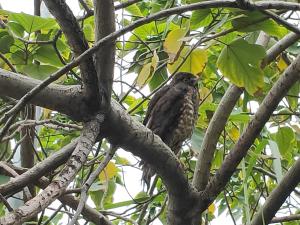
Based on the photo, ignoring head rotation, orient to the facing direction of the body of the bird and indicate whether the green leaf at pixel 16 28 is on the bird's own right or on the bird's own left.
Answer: on the bird's own right

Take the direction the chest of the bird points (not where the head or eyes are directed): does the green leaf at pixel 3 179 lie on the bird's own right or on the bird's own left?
on the bird's own right
